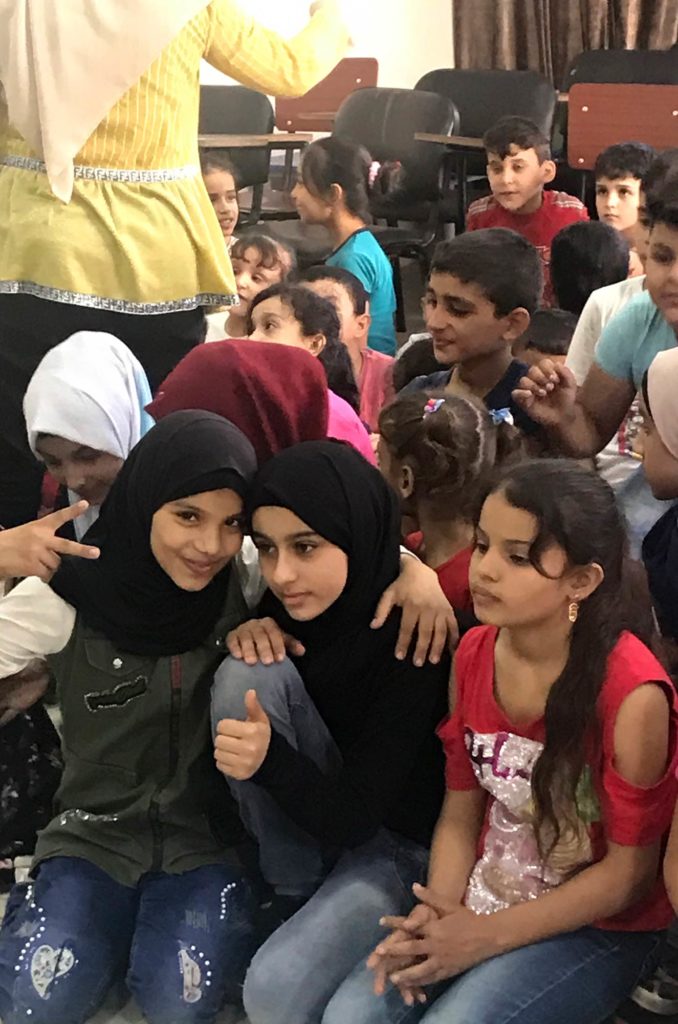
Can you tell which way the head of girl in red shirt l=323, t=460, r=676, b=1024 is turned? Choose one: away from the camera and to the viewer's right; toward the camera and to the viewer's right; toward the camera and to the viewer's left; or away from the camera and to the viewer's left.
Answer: toward the camera and to the viewer's left

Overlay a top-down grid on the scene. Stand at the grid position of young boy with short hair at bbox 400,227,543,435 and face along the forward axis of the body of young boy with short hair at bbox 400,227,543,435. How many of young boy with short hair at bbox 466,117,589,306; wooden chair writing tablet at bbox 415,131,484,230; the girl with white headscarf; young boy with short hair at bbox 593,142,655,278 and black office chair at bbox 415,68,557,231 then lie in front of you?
1

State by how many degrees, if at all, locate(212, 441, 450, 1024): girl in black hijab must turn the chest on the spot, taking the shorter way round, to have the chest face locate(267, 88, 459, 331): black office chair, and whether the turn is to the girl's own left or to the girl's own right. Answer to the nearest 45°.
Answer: approximately 135° to the girl's own right

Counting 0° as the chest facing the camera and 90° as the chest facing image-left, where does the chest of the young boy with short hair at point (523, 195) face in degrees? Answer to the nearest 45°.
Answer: approximately 45°

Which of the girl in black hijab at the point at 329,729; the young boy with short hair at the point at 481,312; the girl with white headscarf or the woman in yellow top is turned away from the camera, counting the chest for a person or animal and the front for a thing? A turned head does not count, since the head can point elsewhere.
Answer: the woman in yellow top

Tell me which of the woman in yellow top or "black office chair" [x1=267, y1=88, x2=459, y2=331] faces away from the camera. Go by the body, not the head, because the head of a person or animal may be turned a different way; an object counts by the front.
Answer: the woman in yellow top

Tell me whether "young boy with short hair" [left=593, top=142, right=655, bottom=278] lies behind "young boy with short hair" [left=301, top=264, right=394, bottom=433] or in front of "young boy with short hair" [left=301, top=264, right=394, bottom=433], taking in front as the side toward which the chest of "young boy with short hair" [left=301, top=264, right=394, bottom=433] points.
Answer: behind

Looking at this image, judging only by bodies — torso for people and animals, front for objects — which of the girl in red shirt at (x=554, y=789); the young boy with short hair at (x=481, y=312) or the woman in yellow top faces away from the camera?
the woman in yellow top

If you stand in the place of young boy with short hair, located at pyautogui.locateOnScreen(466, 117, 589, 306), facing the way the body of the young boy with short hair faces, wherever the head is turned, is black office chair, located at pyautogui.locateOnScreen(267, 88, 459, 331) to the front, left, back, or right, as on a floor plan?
right

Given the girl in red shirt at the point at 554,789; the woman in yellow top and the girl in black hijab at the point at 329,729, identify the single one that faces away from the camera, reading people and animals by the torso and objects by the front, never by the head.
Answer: the woman in yellow top

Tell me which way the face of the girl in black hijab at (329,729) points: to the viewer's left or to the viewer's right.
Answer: to the viewer's left

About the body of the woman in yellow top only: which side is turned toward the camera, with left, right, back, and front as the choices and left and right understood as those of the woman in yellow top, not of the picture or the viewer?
back

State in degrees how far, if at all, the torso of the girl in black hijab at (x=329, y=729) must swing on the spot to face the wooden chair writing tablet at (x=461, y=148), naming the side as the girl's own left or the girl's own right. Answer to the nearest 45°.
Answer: approximately 135° to the girl's own right

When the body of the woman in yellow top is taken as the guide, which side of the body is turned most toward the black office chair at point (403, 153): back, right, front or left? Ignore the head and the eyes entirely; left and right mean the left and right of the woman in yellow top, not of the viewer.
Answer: front

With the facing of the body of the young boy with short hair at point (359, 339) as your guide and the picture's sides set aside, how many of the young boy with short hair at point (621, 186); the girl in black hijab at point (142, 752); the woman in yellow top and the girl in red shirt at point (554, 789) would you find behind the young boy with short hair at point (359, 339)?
1

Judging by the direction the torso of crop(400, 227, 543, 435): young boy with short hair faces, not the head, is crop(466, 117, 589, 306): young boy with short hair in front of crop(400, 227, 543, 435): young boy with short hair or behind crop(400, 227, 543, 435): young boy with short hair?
behind

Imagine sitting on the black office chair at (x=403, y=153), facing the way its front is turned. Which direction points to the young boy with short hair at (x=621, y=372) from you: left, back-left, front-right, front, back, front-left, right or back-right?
front-left

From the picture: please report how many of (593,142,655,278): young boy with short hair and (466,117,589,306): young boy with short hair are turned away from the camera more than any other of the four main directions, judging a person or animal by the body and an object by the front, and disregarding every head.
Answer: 0

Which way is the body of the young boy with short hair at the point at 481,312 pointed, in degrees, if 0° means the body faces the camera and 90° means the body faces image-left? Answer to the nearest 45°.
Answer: approximately 45°
